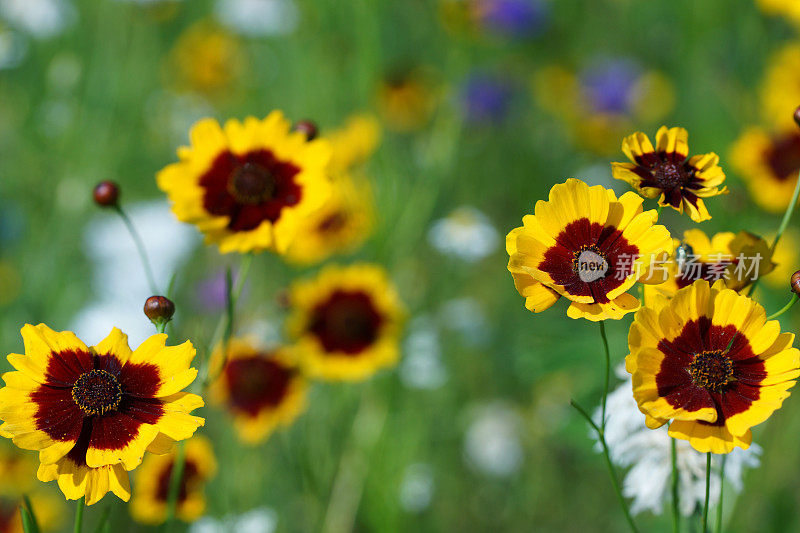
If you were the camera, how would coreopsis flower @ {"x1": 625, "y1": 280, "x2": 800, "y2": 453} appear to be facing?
facing the viewer

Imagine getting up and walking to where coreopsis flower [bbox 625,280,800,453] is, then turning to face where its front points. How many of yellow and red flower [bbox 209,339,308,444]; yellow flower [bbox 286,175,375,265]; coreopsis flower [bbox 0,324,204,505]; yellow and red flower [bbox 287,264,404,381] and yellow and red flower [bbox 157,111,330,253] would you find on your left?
0

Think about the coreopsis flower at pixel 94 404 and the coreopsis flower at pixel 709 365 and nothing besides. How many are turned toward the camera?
2

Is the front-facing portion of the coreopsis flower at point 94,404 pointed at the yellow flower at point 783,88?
no

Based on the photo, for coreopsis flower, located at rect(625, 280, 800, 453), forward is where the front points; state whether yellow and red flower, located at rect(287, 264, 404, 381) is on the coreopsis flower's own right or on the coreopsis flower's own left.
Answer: on the coreopsis flower's own right

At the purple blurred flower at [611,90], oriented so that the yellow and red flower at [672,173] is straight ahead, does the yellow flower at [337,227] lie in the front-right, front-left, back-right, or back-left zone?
front-right

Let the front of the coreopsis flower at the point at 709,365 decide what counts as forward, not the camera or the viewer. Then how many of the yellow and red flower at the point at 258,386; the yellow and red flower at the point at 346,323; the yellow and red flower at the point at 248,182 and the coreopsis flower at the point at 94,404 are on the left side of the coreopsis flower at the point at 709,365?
0

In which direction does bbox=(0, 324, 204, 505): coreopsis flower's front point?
toward the camera

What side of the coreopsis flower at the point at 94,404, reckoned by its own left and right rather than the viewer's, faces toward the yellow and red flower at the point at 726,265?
left

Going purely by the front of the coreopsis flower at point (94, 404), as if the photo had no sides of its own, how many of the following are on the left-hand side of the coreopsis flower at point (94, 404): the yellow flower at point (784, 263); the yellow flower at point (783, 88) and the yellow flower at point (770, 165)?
3

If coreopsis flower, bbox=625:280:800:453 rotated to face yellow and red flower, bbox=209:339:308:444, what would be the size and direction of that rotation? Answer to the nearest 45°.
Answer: approximately 135° to its right
